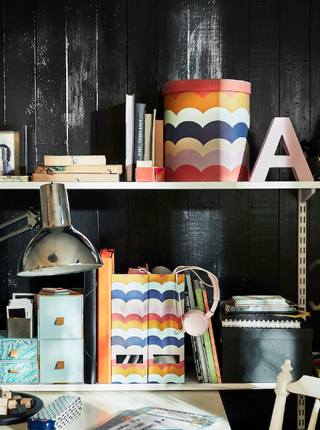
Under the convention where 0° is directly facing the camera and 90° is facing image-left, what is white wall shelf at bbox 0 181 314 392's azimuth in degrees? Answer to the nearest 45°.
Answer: approximately 0°

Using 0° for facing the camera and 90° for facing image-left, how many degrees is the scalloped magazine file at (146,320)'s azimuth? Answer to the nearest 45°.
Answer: approximately 0°

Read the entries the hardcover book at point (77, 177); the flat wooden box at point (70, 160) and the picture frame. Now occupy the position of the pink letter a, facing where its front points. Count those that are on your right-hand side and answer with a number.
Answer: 3

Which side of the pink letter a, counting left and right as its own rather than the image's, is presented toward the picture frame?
right
